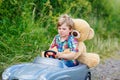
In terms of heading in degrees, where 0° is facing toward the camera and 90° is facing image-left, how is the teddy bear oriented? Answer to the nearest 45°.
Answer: approximately 45°

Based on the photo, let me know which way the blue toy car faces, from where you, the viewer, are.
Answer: facing the viewer and to the left of the viewer
